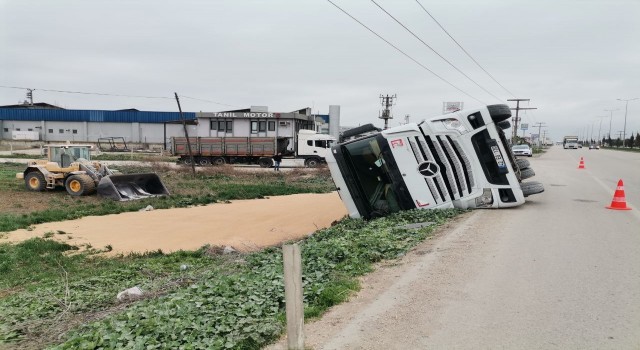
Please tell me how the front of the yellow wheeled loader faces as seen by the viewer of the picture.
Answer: facing the viewer and to the right of the viewer

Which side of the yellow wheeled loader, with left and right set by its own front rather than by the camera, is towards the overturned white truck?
front
